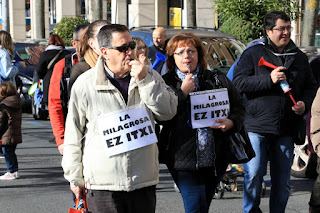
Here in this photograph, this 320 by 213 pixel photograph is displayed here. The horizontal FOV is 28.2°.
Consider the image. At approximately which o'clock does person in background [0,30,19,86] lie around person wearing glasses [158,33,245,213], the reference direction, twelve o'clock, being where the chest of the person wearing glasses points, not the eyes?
The person in background is roughly at 5 o'clock from the person wearing glasses.

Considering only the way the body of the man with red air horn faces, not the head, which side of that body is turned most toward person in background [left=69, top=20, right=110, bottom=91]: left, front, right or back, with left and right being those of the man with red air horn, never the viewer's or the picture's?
right

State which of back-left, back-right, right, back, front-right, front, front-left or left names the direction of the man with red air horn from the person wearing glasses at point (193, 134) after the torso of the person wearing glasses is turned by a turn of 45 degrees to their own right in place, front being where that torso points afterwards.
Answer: back

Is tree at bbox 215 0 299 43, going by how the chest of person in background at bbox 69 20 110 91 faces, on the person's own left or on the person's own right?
on the person's own left

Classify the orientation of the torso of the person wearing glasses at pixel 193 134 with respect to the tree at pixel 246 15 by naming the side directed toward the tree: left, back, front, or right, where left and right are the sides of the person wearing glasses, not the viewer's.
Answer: back

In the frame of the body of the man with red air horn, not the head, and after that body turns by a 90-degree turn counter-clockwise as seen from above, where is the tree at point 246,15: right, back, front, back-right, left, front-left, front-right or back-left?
front-left

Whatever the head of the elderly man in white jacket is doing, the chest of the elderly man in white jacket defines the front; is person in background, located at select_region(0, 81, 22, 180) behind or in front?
behind

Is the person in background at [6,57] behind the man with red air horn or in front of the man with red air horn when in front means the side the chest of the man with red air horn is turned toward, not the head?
behind

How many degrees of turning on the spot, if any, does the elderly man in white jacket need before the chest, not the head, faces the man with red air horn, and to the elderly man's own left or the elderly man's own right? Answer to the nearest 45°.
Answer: approximately 90° to the elderly man's own left
